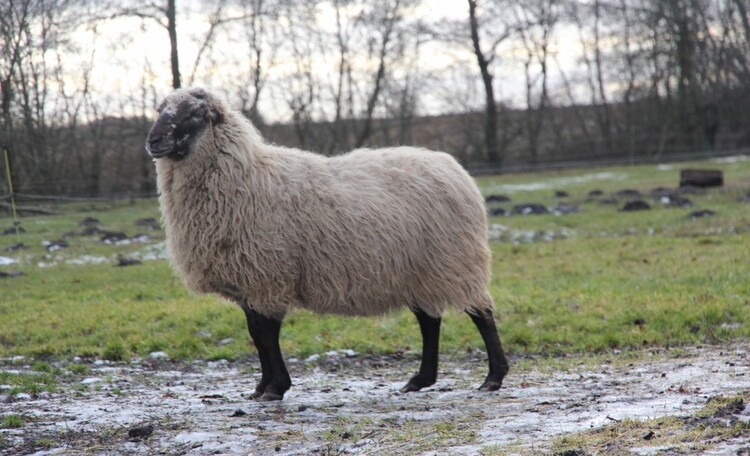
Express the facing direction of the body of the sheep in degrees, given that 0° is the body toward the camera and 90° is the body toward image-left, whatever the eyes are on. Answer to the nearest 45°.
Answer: approximately 90°

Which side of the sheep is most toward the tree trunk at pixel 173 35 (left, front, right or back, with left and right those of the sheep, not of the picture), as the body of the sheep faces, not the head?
right

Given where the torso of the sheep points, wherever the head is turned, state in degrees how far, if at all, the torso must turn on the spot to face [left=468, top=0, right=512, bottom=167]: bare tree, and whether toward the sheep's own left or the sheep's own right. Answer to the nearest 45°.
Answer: approximately 90° to the sheep's own right
